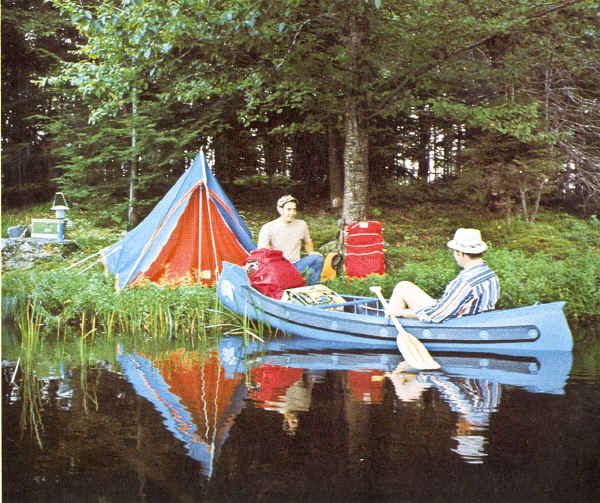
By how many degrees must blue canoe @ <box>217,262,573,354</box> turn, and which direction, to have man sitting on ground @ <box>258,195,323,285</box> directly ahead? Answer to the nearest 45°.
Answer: approximately 45° to its right

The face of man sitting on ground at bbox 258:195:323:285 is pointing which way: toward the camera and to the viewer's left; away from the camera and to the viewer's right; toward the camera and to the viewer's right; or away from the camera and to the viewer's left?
toward the camera and to the viewer's right

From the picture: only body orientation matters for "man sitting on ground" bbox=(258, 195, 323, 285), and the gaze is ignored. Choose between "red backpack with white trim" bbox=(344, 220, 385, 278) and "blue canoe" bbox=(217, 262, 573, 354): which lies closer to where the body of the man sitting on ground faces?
the blue canoe

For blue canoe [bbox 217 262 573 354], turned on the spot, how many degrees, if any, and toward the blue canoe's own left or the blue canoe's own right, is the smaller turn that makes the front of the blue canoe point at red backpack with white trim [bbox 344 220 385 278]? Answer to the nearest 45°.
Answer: approximately 90° to the blue canoe's own right

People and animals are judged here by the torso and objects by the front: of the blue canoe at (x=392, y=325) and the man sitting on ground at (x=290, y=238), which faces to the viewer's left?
the blue canoe

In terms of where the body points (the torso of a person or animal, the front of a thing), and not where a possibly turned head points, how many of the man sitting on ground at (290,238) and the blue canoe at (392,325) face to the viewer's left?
1

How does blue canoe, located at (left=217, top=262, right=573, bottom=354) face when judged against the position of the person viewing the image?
facing to the left of the viewer

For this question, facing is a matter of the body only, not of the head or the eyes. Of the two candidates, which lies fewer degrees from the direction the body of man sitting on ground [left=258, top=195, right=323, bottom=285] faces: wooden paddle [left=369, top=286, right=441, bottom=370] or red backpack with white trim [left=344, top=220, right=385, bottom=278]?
the wooden paddle

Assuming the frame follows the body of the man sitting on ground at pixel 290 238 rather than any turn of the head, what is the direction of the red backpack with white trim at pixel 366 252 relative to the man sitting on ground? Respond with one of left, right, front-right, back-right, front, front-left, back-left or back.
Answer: left

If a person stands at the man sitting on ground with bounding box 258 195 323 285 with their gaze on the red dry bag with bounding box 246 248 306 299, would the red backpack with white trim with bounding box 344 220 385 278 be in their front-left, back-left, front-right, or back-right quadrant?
back-left

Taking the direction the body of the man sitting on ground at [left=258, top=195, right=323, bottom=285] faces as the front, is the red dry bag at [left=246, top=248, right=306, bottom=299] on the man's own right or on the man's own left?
on the man's own right

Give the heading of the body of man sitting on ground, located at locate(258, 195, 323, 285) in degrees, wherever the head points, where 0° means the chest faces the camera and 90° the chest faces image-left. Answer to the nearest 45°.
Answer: approximately 315°
